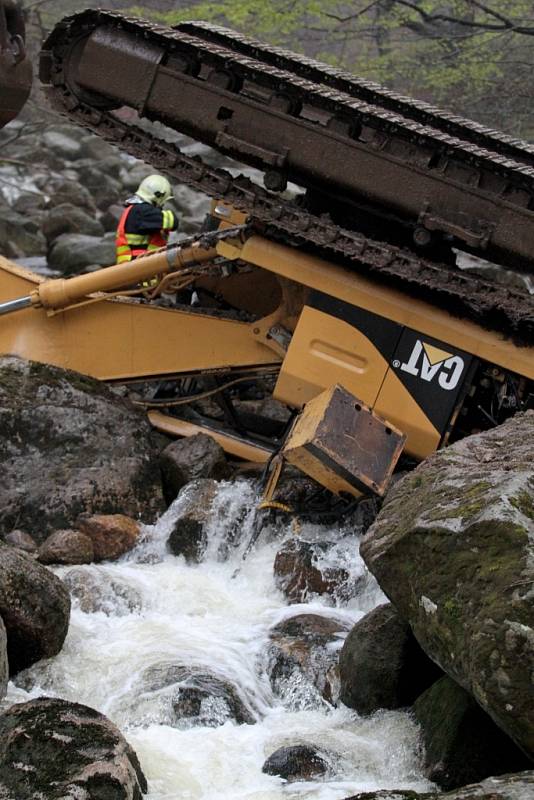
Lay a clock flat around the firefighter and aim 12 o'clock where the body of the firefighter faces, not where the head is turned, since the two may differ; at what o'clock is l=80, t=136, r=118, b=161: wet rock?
The wet rock is roughly at 9 o'clock from the firefighter.

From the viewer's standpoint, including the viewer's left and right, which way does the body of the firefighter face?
facing to the right of the viewer

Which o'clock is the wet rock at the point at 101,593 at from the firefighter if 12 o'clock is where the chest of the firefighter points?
The wet rock is roughly at 3 o'clock from the firefighter.

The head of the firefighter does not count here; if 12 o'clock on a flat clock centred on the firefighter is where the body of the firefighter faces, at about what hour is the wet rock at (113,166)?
The wet rock is roughly at 9 o'clock from the firefighter.

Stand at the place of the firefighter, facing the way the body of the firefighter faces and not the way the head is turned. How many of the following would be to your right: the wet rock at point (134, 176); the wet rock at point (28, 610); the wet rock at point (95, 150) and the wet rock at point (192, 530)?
2

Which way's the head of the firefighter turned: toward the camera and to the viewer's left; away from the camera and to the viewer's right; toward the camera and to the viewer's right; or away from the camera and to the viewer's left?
away from the camera and to the viewer's right

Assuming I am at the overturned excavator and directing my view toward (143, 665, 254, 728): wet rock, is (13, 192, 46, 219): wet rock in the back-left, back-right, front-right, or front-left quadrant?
back-right

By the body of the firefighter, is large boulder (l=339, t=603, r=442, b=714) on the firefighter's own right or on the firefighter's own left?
on the firefighter's own right

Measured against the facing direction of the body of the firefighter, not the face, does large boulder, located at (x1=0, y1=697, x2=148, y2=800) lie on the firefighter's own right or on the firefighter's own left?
on the firefighter's own right

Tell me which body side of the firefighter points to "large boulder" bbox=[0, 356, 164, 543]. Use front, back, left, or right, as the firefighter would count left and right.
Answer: right

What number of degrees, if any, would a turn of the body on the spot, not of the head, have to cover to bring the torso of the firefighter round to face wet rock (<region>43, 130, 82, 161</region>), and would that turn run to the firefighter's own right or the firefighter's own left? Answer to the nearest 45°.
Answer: approximately 90° to the firefighter's own left

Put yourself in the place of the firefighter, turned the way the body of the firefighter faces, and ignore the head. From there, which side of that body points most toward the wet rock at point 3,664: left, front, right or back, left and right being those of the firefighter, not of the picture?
right
